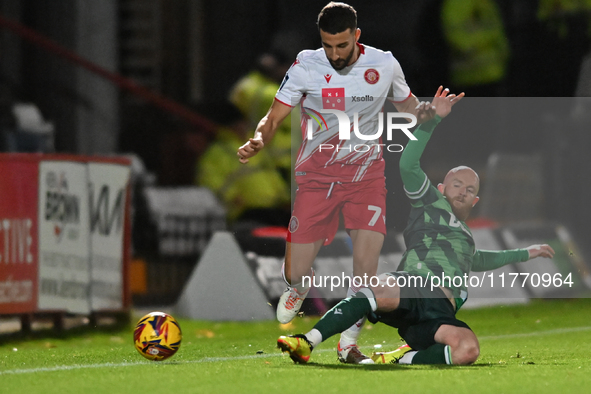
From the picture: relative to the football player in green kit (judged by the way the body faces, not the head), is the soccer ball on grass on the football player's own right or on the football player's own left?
on the football player's own right
